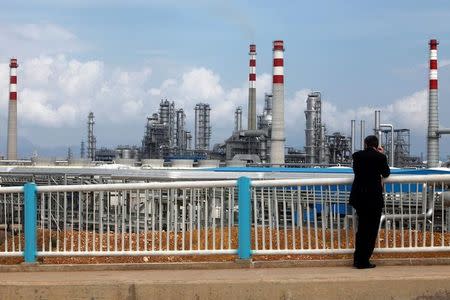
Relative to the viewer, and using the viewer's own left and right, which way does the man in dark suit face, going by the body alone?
facing away from the viewer and to the right of the viewer

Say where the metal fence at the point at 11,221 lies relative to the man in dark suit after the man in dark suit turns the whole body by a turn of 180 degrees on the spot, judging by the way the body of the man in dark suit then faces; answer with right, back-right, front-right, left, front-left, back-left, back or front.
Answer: front-right

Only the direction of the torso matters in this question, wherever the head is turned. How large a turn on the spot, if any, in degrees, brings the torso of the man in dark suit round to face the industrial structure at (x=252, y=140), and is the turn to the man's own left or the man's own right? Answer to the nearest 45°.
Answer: approximately 45° to the man's own left

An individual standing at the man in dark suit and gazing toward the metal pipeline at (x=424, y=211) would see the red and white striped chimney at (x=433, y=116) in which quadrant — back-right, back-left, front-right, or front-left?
front-left

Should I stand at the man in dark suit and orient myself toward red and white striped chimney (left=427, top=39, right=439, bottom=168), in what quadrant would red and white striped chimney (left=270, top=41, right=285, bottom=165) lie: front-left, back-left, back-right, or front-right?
front-left

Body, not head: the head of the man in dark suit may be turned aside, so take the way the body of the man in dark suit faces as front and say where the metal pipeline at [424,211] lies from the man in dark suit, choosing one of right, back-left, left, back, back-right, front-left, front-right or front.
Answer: front

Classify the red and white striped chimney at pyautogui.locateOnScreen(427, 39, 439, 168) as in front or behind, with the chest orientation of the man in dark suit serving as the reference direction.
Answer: in front

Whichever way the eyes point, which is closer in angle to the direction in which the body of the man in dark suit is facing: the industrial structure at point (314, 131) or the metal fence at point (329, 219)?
the industrial structure

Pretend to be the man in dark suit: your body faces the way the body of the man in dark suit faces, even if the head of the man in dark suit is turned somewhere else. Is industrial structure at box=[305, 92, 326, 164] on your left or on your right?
on your left
